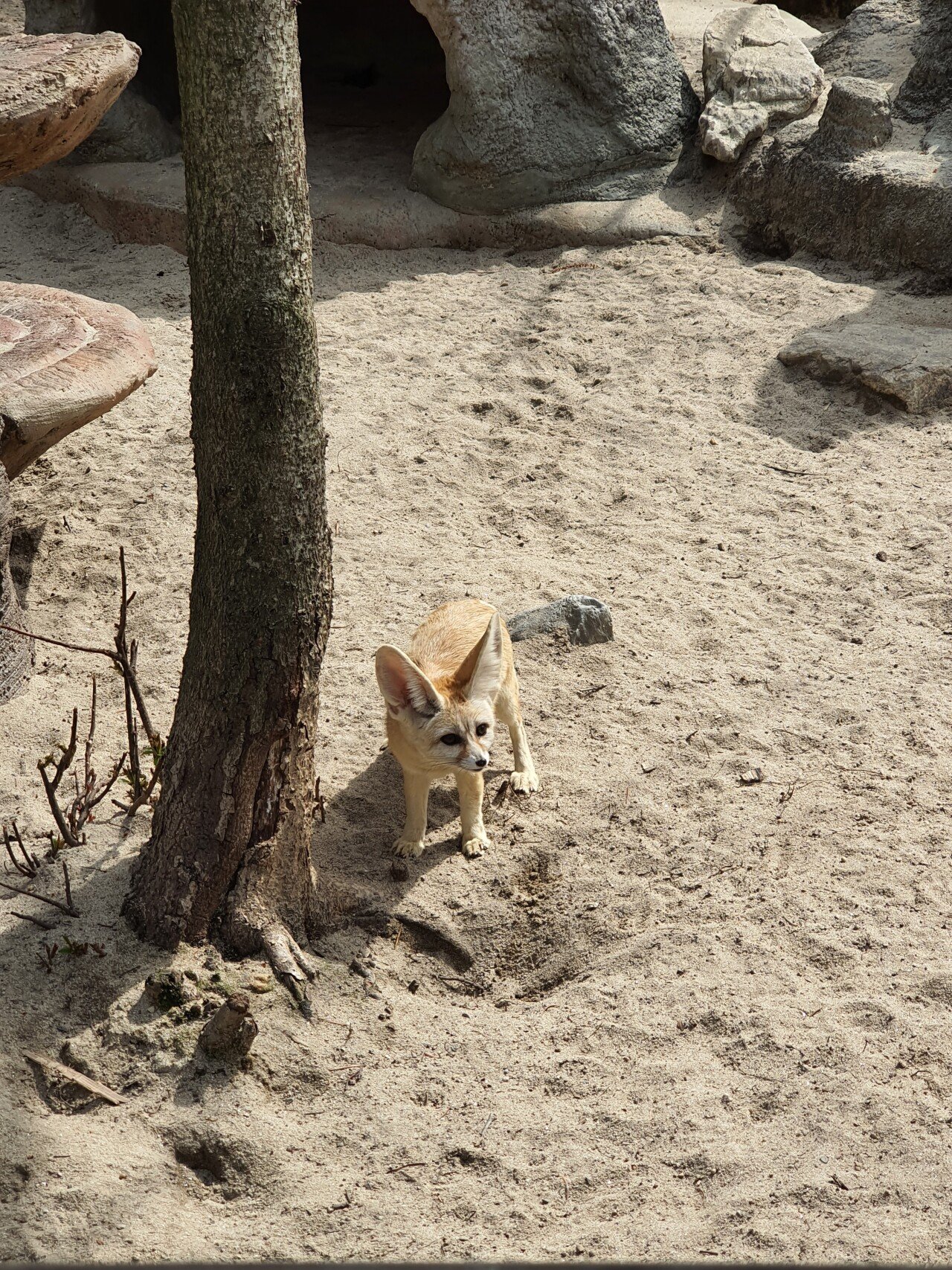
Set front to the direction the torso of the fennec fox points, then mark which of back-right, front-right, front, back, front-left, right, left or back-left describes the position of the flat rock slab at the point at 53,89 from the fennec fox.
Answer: back-right

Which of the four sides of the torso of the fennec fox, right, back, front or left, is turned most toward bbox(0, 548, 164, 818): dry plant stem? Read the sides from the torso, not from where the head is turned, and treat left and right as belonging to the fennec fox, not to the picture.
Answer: right

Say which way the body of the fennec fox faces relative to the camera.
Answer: toward the camera

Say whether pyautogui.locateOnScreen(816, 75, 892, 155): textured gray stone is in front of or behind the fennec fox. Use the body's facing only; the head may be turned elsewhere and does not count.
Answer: behind

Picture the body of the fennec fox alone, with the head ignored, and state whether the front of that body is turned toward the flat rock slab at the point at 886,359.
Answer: no

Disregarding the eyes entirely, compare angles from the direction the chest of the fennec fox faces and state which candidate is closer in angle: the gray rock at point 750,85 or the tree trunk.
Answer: the tree trunk

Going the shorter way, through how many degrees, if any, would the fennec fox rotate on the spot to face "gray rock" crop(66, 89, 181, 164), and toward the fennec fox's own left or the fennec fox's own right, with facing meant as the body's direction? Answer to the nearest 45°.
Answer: approximately 180°

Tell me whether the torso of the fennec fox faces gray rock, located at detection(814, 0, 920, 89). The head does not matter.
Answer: no

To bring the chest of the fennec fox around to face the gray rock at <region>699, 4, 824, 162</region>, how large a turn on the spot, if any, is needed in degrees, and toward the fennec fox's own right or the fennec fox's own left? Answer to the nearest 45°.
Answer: approximately 180°

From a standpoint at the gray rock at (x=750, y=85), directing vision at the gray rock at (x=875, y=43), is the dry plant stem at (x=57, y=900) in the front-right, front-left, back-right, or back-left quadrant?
back-right
